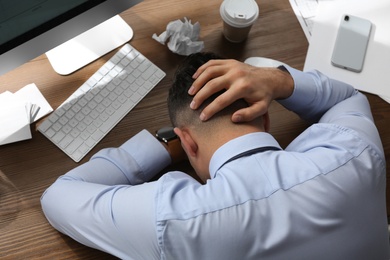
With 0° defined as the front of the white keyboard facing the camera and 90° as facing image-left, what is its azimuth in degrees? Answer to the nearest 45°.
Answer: approximately 315°

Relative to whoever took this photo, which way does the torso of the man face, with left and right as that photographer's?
facing away from the viewer and to the left of the viewer

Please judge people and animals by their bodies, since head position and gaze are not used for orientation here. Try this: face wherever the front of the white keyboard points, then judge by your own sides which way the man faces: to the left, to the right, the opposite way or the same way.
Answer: the opposite way
